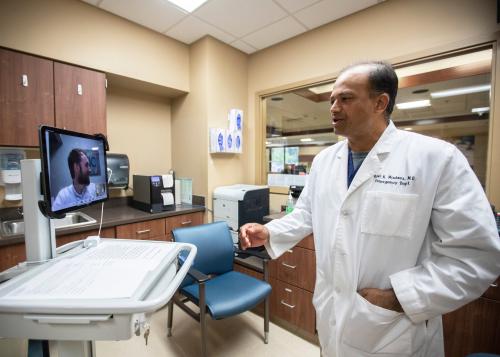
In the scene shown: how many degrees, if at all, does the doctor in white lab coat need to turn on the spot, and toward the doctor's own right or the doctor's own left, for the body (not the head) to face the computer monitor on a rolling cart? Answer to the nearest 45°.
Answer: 0° — they already face it

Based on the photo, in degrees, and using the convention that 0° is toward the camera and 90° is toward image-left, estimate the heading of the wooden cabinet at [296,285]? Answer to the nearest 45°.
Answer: approximately 45°
